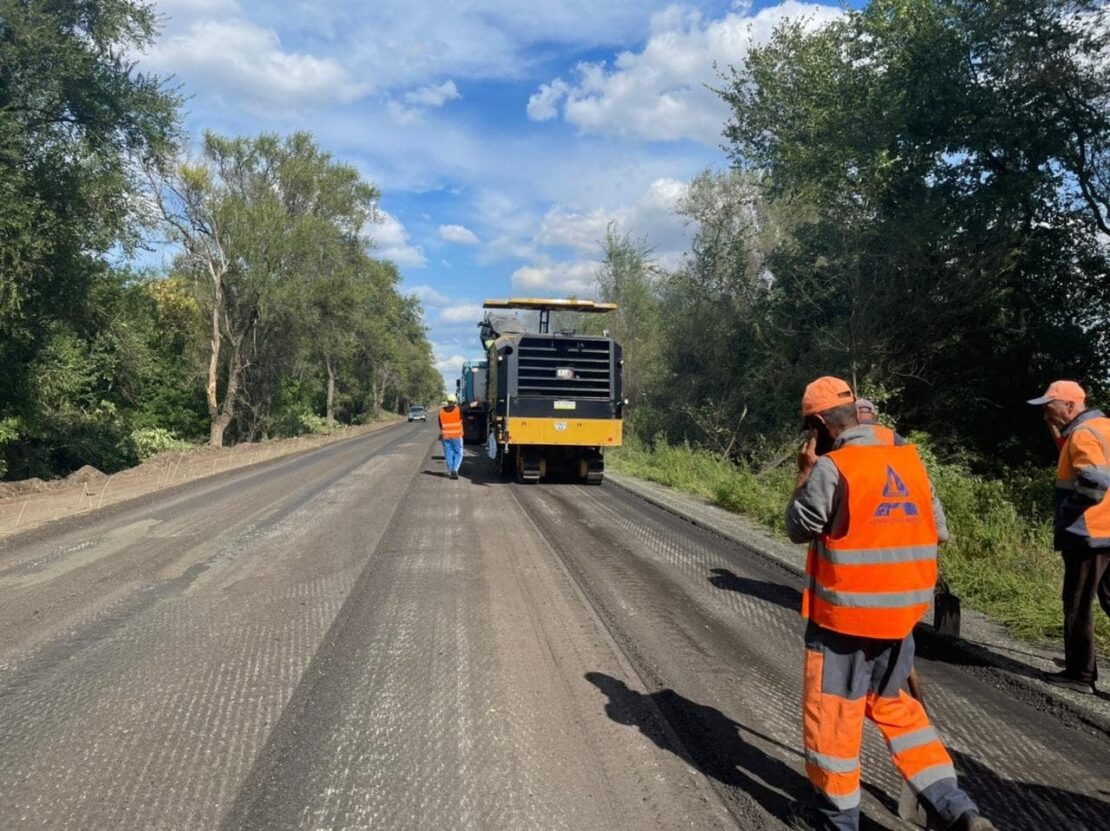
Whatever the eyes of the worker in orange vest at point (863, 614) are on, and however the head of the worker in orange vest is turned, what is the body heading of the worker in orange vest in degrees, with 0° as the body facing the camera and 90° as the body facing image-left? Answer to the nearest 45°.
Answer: approximately 135°

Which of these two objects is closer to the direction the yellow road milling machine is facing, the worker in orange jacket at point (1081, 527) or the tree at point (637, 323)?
the tree

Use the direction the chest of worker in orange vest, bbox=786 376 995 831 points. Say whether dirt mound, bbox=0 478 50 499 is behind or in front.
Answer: in front

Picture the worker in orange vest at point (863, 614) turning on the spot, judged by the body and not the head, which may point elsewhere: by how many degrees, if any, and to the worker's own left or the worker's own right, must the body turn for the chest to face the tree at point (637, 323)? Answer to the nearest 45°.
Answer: approximately 45° to the worker's own right

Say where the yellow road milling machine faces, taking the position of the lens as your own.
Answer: facing away from the viewer

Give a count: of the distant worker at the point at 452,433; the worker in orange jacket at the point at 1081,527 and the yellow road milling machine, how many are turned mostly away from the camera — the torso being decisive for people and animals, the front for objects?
2

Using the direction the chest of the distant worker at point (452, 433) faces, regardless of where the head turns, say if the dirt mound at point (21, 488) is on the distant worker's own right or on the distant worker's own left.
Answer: on the distant worker's own left

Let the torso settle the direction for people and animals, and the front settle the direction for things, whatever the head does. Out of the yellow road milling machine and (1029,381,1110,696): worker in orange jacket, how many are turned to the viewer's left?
1

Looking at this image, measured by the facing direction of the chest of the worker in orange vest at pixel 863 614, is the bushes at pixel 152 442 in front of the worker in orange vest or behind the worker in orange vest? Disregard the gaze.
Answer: in front

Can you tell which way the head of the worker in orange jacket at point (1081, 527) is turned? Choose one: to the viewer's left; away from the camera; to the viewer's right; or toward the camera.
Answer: to the viewer's left

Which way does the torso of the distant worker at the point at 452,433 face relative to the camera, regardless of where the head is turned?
away from the camera

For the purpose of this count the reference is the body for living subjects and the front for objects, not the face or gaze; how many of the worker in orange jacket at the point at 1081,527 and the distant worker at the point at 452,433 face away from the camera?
1

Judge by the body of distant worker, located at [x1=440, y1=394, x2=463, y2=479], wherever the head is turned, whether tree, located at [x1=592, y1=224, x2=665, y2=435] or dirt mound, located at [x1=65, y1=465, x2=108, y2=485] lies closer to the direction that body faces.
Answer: the tree

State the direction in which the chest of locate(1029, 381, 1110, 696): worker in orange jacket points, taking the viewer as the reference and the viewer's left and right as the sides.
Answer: facing to the left of the viewer
